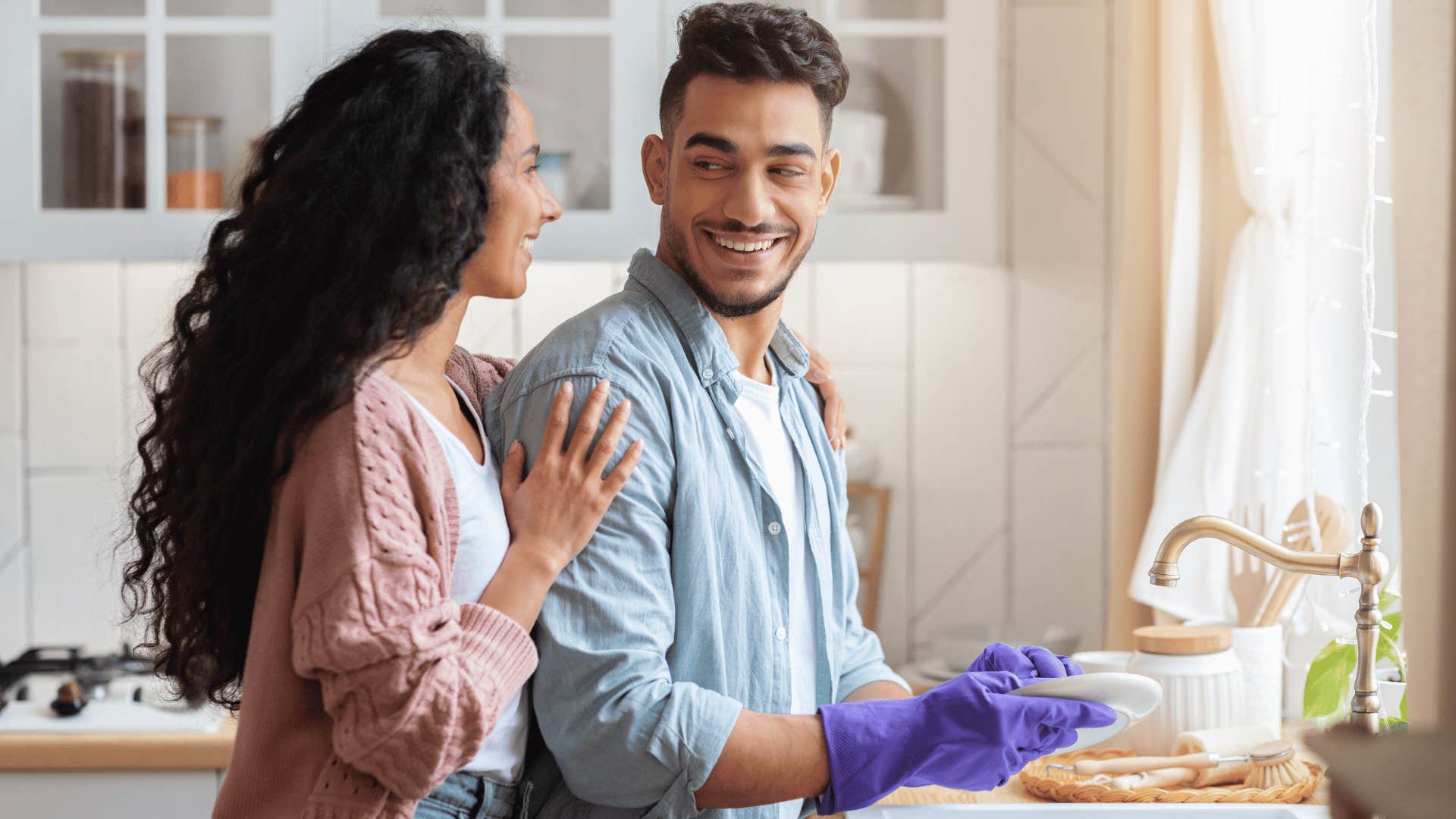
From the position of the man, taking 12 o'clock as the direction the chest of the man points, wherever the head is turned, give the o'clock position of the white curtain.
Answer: The white curtain is roughly at 9 o'clock from the man.

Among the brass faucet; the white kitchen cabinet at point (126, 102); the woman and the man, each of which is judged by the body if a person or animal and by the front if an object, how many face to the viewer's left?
1

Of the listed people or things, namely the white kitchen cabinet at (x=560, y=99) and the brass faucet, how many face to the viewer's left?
1

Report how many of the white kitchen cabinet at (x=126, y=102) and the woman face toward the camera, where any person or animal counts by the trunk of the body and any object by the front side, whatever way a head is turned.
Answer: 1

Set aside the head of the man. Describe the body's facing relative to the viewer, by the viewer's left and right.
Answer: facing the viewer and to the right of the viewer

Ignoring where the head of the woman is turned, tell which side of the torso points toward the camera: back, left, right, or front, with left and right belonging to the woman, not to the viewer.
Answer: right

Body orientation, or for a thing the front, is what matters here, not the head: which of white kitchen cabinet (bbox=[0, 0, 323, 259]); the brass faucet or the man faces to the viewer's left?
the brass faucet

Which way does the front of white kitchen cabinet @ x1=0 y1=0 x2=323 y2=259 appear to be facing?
toward the camera

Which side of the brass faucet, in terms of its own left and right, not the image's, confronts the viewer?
left

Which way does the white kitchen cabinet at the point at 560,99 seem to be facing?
toward the camera

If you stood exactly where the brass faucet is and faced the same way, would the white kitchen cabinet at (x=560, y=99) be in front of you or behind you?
in front

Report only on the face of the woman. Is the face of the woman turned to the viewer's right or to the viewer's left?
to the viewer's right
